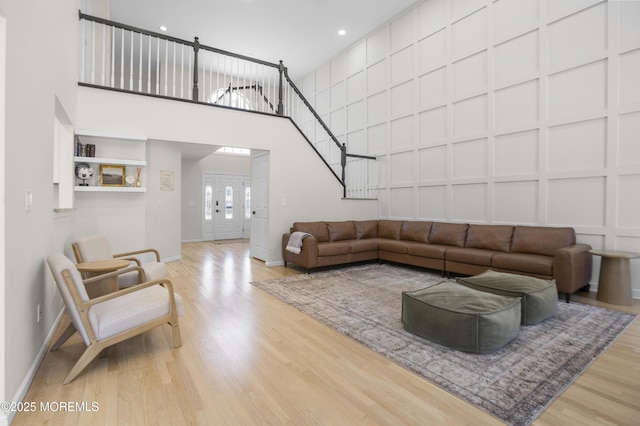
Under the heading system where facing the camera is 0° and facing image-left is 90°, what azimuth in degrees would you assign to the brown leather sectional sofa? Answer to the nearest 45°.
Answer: approximately 45°

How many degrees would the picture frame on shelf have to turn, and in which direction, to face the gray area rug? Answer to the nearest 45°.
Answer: approximately 45° to its left

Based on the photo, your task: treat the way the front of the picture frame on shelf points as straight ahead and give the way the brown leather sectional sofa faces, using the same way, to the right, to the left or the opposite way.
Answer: to the right

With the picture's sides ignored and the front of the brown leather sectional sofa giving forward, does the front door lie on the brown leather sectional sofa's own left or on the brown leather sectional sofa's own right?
on the brown leather sectional sofa's own right

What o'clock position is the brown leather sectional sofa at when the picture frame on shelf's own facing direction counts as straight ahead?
The brown leather sectional sofa is roughly at 10 o'clock from the picture frame on shelf.

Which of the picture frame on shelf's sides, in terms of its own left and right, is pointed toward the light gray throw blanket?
left

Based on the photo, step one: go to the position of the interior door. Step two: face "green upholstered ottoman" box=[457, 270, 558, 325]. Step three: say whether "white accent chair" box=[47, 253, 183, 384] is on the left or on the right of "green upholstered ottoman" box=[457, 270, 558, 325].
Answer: right
